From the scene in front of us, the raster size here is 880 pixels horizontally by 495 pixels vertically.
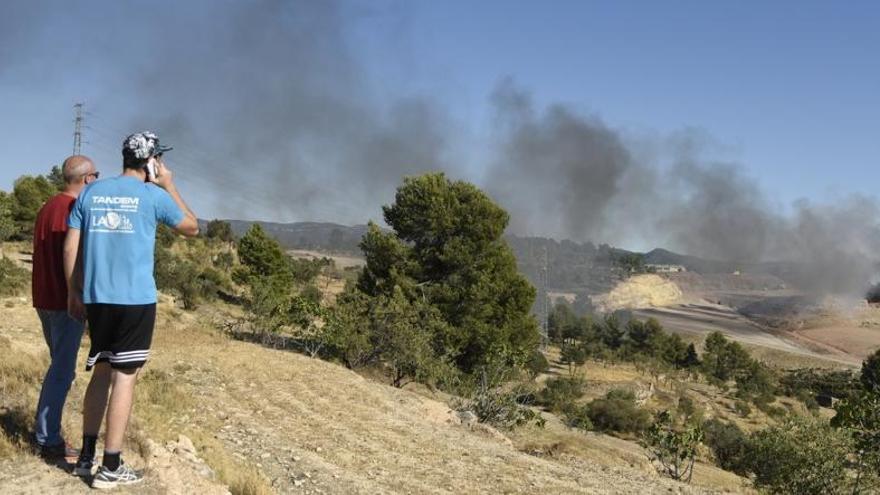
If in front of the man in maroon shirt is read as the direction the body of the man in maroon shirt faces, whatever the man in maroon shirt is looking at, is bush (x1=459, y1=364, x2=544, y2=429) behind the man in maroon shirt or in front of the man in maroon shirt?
in front

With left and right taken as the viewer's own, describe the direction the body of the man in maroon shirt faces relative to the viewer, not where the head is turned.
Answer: facing away from the viewer and to the right of the viewer

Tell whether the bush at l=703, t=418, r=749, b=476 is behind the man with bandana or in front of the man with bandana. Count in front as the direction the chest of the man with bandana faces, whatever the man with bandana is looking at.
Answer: in front

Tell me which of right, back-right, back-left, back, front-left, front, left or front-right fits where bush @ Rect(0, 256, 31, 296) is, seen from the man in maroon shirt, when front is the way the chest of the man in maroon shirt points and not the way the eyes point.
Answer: front-left

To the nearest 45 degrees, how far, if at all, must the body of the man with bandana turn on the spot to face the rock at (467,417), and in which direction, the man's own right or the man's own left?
0° — they already face it

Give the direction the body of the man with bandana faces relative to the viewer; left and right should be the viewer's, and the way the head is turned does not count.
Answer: facing away from the viewer and to the right of the viewer

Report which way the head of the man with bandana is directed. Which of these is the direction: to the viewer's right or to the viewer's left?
to the viewer's right

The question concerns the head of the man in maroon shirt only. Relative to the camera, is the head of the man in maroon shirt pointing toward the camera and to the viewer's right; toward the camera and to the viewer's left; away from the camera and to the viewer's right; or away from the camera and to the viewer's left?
away from the camera and to the viewer's right

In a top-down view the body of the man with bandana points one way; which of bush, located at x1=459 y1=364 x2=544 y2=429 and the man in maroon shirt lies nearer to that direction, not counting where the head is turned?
the bush

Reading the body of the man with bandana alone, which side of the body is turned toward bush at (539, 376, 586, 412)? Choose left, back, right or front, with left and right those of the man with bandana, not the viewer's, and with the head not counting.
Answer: front

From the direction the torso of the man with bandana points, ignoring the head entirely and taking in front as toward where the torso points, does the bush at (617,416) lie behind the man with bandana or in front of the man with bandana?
in front

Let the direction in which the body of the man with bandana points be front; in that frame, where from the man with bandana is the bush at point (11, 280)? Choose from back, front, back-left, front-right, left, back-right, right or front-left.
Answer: front-left

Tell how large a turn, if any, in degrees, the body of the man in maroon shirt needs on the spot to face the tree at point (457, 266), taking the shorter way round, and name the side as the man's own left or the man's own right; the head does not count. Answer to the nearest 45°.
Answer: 0° — they already face it
